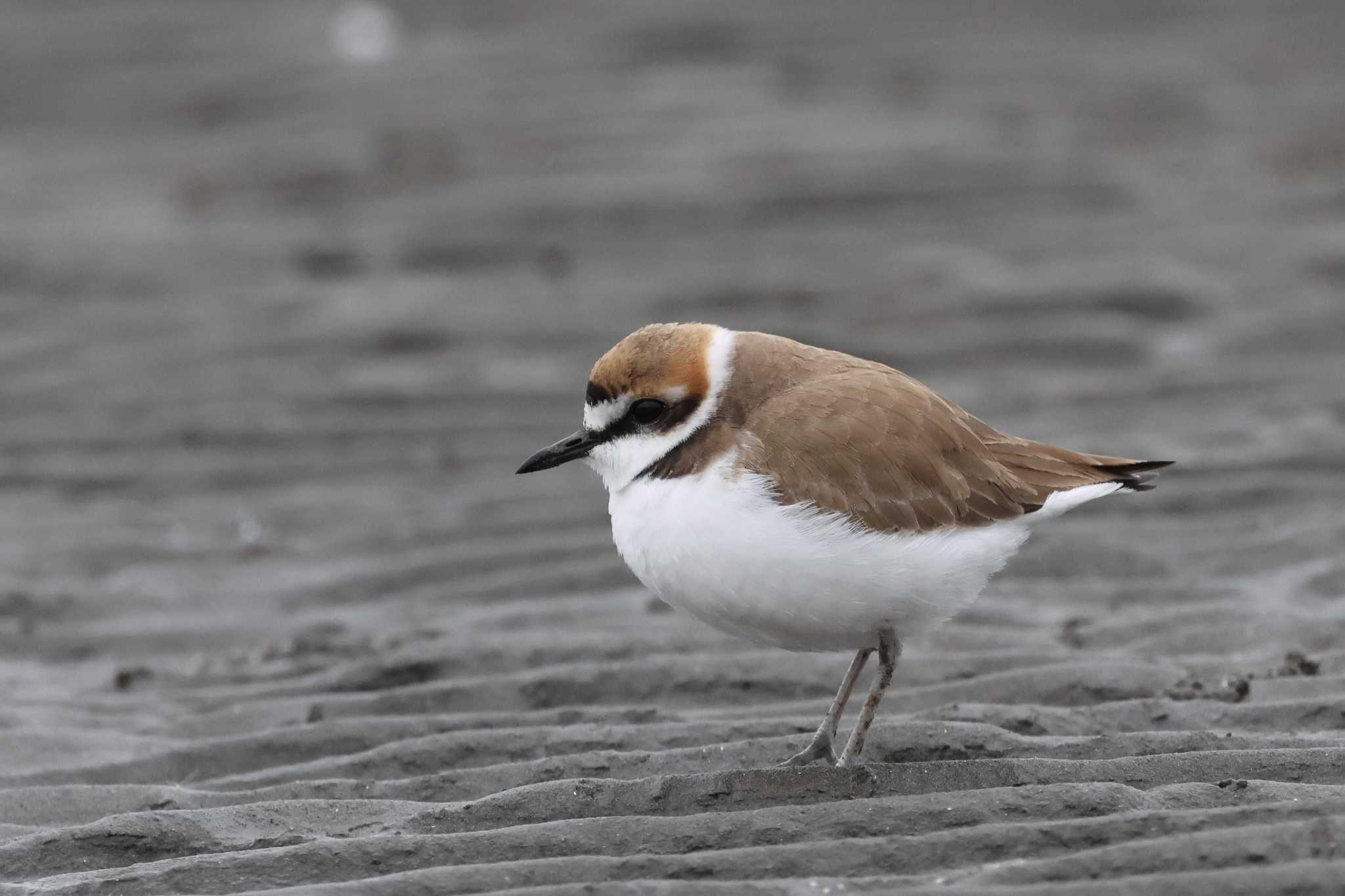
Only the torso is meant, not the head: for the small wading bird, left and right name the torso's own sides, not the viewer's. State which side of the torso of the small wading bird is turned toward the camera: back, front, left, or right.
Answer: left
